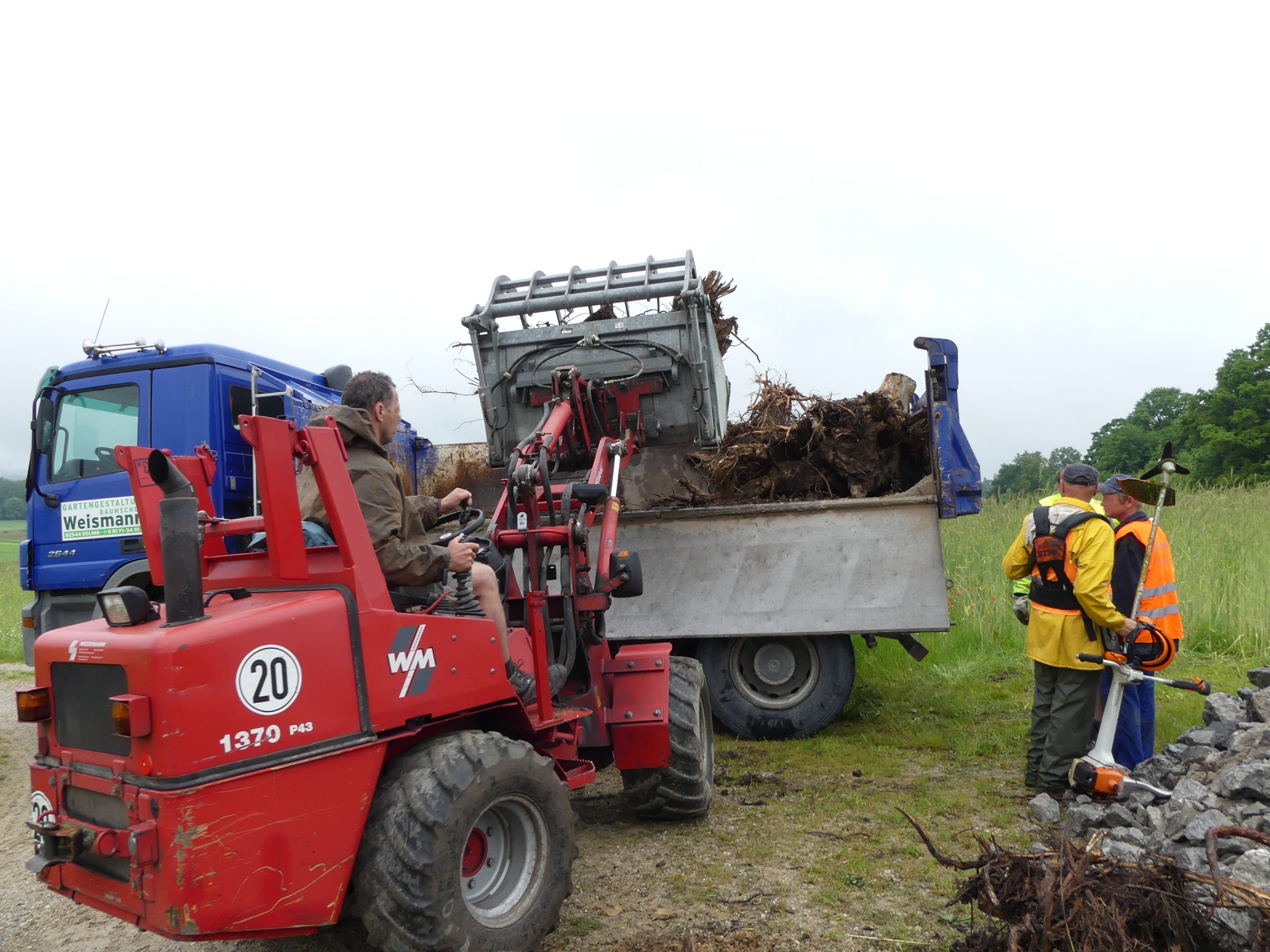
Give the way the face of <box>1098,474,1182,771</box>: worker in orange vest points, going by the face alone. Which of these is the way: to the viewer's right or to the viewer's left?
to the viewer's left

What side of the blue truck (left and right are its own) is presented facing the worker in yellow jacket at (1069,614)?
back

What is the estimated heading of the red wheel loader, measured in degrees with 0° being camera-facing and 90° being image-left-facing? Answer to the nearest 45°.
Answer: approximately 225°

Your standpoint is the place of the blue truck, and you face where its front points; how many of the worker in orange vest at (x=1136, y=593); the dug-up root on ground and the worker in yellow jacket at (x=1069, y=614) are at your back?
3

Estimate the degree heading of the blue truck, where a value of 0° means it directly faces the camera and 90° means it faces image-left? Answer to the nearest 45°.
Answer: approximately 135°

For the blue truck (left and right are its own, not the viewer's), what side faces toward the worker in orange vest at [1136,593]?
back

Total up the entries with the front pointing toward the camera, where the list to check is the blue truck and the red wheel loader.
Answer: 0

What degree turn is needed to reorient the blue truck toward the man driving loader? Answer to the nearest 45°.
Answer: approximately 135° to its left

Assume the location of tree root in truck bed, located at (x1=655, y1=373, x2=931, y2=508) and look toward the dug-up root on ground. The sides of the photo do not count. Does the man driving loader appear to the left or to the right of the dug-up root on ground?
right

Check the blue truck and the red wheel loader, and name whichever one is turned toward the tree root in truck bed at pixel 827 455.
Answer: the red wheel loader

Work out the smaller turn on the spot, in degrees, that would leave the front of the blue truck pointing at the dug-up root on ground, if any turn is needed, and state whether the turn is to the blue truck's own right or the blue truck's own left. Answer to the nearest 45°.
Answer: approximately 180°

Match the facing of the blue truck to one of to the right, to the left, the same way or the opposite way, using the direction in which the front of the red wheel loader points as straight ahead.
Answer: to the left

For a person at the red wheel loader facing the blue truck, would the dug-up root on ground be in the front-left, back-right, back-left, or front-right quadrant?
back-right
